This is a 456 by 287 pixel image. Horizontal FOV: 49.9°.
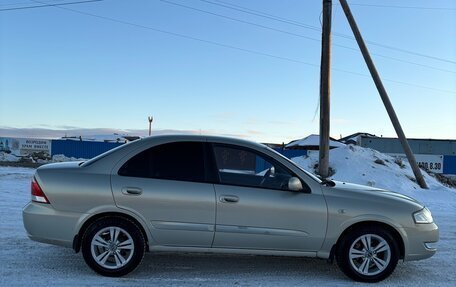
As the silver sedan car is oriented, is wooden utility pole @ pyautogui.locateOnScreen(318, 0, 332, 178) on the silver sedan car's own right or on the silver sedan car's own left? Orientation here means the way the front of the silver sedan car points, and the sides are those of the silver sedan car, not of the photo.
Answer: on the silver sedan car's own left

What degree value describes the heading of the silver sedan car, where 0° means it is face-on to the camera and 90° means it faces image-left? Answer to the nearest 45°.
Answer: approximately 270°

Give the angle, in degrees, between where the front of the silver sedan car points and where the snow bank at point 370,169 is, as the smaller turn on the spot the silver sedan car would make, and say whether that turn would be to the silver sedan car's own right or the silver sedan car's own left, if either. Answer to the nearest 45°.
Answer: approximately 45° to the silver sedan car's own left
